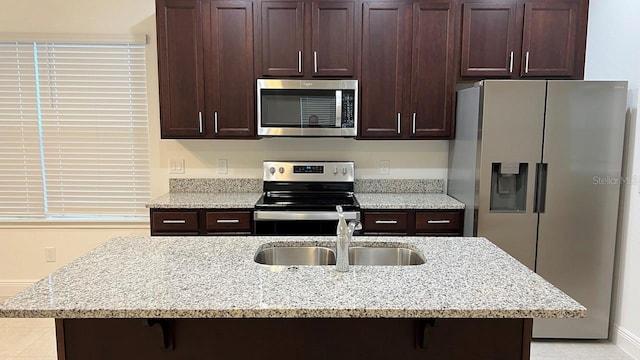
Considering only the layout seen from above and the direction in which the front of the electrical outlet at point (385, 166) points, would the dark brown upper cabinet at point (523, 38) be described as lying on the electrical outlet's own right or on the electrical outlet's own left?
on the electrical outlet's own left

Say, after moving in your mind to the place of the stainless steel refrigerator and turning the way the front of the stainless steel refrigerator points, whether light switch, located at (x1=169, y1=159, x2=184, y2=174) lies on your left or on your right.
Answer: on your right

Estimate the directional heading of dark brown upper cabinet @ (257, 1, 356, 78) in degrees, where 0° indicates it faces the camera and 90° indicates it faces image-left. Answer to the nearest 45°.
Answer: approximately 0°

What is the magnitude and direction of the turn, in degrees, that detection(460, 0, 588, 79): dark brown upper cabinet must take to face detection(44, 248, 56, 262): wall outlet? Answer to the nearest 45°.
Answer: approximately 90° to its right

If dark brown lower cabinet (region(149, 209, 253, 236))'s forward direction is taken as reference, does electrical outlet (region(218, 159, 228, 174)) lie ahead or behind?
behind

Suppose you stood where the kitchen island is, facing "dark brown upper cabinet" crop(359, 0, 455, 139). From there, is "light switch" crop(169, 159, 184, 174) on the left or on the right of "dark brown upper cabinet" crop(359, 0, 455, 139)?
left

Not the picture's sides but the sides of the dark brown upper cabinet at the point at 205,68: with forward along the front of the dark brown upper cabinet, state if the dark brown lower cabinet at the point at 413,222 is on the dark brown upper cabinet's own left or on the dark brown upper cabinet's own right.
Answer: on the dark brown upper cabinet's own left

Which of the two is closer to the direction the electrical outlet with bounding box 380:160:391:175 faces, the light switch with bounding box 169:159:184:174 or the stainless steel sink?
the stainless steel sink

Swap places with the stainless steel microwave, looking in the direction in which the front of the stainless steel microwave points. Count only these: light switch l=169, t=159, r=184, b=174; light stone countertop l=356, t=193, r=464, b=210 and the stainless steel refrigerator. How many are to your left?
2

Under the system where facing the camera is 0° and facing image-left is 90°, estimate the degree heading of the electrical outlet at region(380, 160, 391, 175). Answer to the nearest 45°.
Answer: approximately 0°
